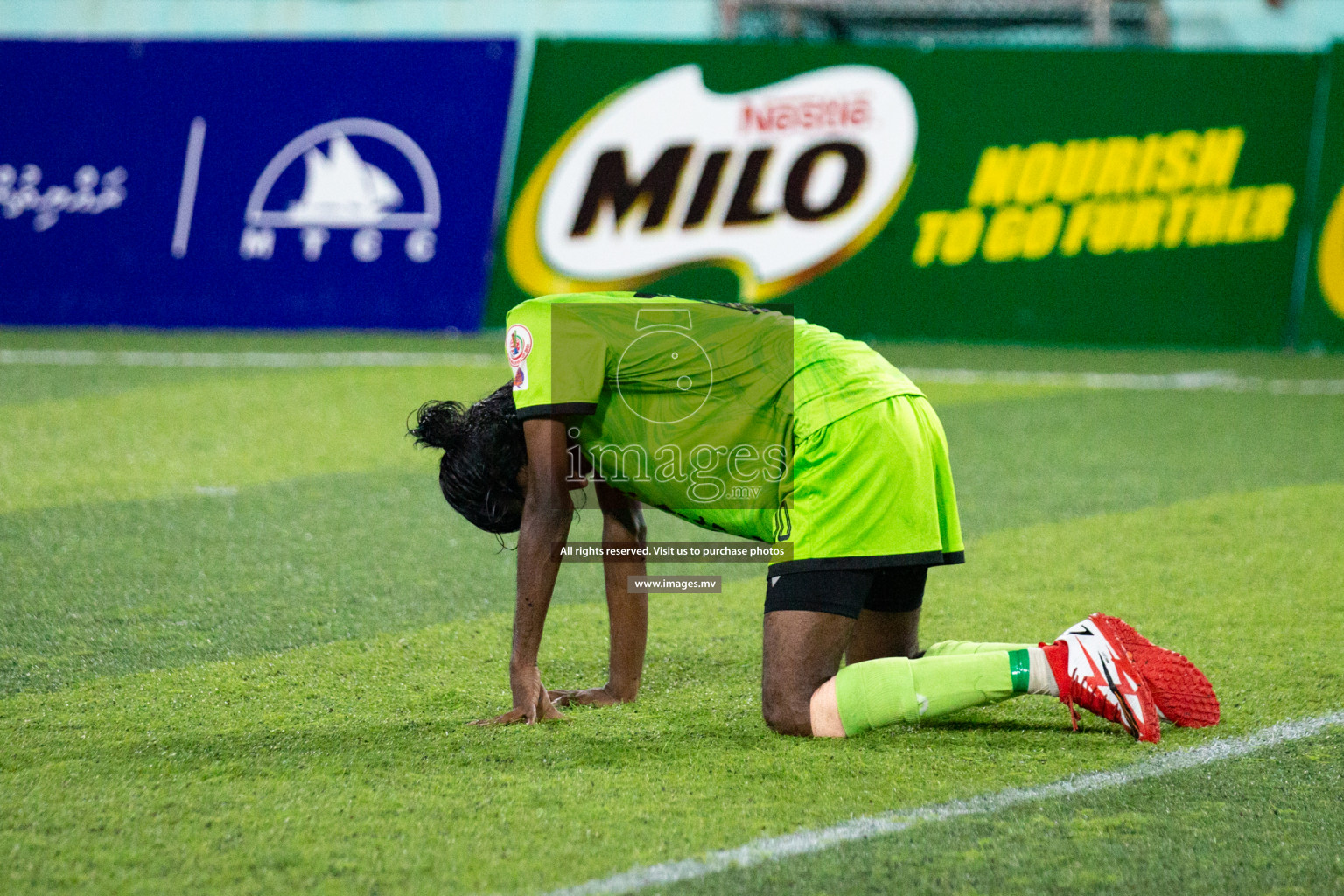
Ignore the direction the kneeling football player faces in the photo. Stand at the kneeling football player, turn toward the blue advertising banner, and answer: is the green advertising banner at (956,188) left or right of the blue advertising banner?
right

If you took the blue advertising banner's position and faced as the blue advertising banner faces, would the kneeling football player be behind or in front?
in front

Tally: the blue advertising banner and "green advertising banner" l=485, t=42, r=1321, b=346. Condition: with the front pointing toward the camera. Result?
2

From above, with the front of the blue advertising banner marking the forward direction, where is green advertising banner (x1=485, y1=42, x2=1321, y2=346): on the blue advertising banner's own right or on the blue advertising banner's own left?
on the blue advertising banner's own left

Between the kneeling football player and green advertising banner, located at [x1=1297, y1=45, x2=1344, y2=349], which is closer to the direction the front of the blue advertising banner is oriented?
the kneeling football player

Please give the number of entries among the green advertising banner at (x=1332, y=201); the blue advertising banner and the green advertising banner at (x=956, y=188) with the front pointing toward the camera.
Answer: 3

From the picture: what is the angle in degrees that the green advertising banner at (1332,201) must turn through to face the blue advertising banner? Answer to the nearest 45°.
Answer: approximately 90° to its right

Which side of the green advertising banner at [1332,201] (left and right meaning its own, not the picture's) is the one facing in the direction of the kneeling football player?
front

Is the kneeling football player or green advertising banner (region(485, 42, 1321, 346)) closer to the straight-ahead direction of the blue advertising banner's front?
the kneeling football player

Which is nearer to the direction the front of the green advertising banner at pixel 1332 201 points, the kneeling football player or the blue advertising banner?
the kneeling football player

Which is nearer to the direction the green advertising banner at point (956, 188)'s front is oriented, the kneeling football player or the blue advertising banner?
the kneeling football player
